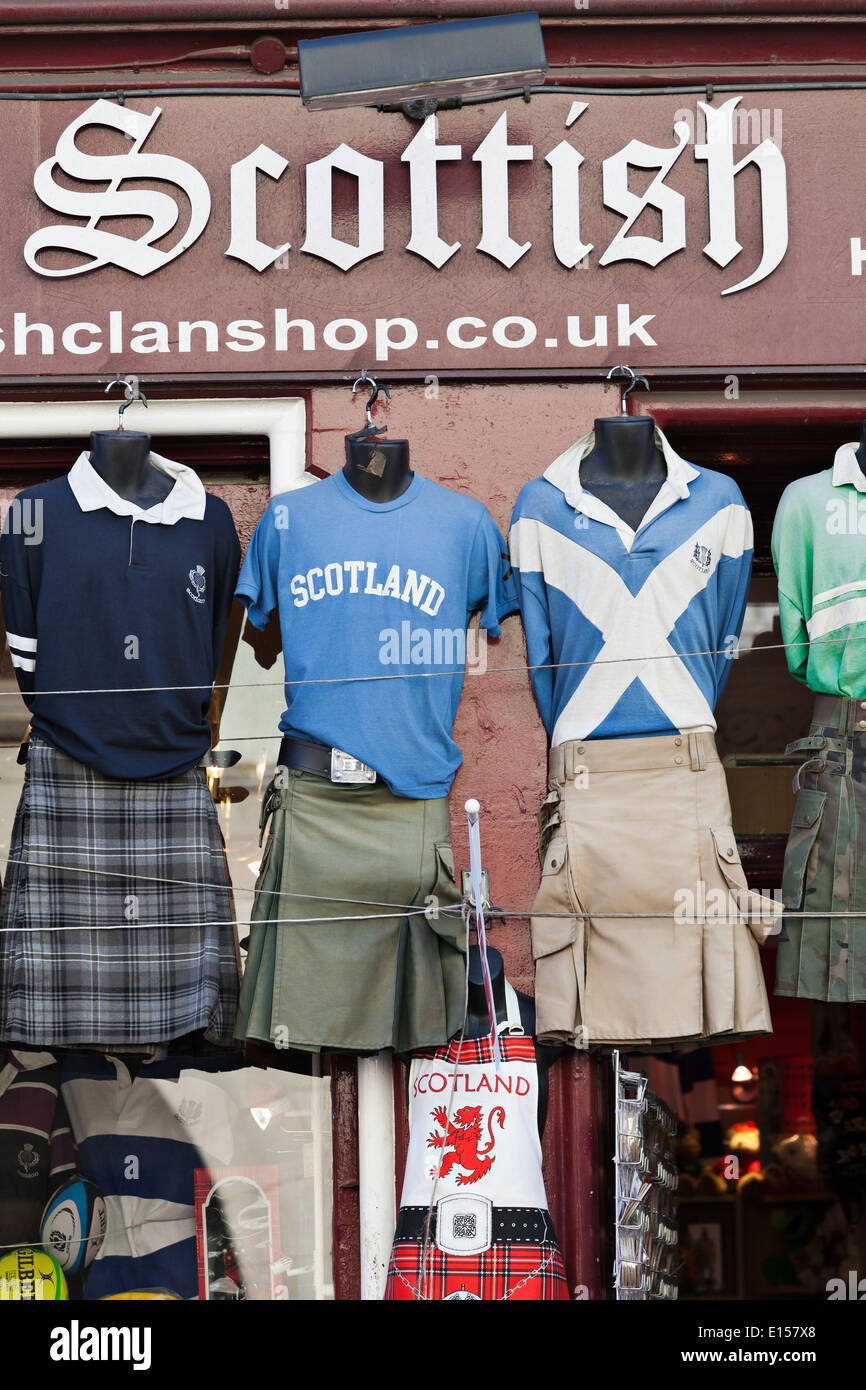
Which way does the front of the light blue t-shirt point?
toward the camera

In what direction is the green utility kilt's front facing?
toward the camera

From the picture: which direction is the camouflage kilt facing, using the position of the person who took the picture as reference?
facing the viewer

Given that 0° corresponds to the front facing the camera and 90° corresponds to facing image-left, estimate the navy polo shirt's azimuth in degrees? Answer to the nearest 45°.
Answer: approximately 0°

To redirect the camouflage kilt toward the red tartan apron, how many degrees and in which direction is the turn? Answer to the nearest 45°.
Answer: approximately 90° to its right

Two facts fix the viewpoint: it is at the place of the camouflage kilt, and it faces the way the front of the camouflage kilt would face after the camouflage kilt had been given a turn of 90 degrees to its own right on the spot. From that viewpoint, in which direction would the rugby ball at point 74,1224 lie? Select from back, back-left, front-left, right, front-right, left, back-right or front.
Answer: front
